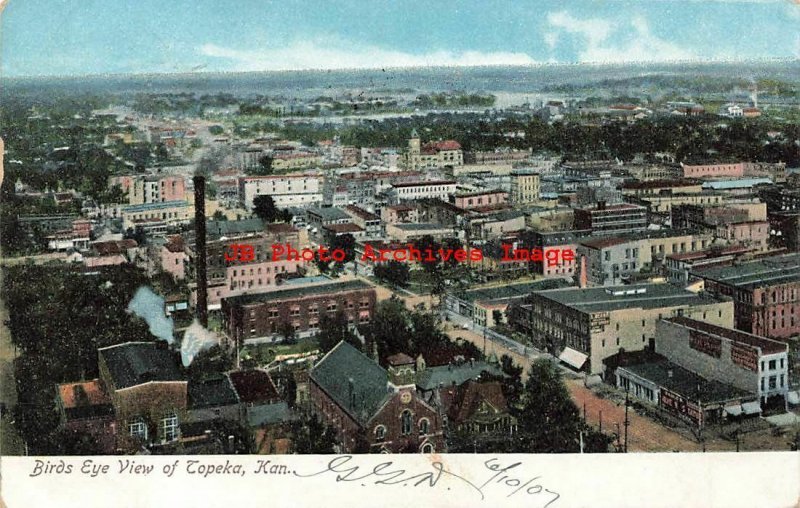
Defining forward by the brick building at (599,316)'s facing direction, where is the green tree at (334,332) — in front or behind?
in front

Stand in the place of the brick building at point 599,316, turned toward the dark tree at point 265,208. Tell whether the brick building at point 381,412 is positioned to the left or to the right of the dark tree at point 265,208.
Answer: left

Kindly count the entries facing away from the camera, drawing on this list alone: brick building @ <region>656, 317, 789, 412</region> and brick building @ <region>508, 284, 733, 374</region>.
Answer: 0

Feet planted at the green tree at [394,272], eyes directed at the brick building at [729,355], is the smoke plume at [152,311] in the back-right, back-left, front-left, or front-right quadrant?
back-right

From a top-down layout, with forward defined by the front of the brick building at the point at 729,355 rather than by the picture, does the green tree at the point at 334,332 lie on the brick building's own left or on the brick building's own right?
on the brick building's own right

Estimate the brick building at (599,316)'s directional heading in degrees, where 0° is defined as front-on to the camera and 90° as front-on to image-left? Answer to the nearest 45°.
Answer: approximately 45°
